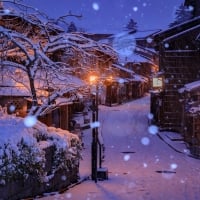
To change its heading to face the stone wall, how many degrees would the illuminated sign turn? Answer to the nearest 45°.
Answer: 0° — it already faces it

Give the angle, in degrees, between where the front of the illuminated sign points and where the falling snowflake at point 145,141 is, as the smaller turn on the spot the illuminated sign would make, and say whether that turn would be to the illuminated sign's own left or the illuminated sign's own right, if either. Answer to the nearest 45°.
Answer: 0° — it already faces it

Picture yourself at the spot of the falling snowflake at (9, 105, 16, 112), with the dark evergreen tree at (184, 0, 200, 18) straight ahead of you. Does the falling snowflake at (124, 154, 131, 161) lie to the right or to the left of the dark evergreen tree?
right

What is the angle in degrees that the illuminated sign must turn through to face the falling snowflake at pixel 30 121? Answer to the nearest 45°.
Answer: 0° — it already faces it

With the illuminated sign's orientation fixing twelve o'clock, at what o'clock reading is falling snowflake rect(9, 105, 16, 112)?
The falling snowflake is roughly at 1 o'clock from the illuminated sign.

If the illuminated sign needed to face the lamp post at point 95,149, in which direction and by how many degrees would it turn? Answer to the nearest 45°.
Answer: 0° — it already faces it

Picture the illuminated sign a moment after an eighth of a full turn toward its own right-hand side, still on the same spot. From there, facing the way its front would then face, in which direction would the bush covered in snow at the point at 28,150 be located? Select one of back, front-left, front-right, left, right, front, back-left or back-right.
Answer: front-left

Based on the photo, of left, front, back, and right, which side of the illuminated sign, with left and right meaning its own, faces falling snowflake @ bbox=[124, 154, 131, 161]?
front

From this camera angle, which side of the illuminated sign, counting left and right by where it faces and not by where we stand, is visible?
front
